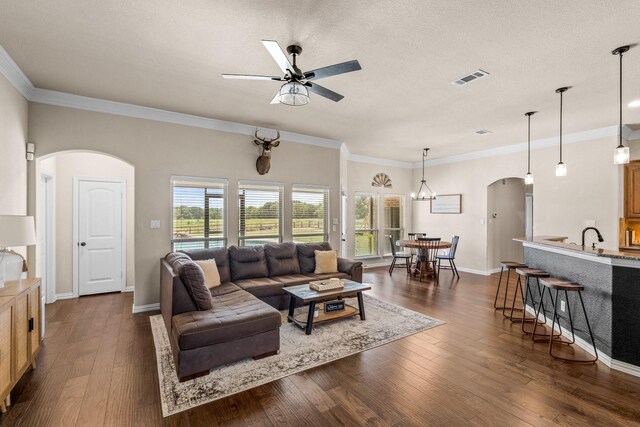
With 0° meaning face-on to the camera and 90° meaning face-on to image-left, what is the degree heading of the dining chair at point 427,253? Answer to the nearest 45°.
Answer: approximately 180°

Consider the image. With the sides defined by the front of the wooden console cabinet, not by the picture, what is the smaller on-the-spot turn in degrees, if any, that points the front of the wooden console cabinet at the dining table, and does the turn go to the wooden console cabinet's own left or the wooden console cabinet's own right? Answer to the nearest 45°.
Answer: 0° — it already faces it

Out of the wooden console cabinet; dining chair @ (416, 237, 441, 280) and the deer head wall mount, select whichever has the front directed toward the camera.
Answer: the deer head wall mount

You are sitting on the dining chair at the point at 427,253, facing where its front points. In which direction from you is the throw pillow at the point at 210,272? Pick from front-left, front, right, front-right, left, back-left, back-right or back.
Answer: back-left

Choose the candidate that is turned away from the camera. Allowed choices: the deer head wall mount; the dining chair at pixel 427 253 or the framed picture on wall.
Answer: the dining chair

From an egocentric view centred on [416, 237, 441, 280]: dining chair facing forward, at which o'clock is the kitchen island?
The kitchen island is roughly at 5 o'clock from the dining chair.

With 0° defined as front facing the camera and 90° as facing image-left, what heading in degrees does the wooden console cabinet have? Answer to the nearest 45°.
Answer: approximately 270°

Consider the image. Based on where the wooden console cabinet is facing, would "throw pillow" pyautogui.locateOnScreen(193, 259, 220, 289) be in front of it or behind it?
in front

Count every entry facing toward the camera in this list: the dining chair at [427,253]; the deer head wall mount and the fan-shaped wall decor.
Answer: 2

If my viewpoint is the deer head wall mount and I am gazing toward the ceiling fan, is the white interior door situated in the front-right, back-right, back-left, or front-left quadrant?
back-right

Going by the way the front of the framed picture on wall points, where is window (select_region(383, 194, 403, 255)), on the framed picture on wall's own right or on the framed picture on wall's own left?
on the framed picture on wall's own right
